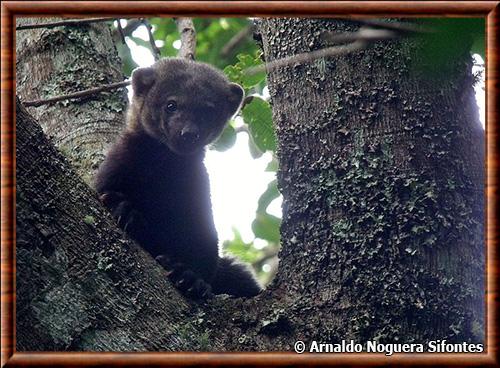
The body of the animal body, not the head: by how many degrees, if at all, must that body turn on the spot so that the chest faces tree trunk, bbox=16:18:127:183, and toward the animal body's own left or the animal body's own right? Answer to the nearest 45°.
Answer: approximately 90° to the animal body's own right

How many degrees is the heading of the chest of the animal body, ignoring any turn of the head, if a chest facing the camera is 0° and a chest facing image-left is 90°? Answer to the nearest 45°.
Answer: approximately 0°

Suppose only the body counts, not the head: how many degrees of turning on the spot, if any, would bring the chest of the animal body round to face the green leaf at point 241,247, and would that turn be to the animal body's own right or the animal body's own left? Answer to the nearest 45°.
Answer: approximately 180°
